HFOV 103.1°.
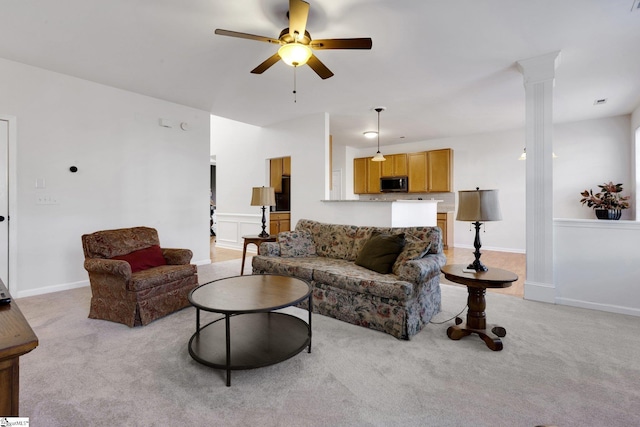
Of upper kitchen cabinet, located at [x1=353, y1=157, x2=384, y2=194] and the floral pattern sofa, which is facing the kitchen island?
the upper kitchen cabinet

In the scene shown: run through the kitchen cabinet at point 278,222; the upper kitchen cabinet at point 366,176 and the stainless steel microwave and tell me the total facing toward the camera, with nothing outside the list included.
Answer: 3

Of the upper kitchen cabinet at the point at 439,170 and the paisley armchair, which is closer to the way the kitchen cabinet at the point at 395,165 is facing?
the paisley armchair

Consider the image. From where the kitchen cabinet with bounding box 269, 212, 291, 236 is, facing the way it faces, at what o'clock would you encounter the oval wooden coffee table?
The oval wooden coffee table is roughly at 12 o'clock from the kitchen cabinet.

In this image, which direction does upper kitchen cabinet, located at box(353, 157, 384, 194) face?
toward the camera

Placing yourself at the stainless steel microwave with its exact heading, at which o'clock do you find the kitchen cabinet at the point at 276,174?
The kitchen cabinet is roughly at 2 o'clock from the stainless steel microwave.

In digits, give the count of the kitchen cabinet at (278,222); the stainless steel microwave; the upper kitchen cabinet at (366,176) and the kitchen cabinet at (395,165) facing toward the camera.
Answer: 4

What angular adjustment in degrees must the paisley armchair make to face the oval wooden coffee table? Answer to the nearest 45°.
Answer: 0° — it already faces it

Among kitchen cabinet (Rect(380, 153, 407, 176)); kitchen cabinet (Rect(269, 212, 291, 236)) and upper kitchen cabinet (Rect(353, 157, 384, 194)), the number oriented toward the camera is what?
3

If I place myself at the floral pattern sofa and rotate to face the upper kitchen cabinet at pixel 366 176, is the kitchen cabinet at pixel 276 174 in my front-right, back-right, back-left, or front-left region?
front-left

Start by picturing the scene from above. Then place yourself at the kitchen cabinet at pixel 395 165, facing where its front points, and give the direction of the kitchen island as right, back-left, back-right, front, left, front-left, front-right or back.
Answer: front

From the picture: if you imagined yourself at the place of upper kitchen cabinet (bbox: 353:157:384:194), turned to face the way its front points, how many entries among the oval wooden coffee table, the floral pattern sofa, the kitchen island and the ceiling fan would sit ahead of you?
4

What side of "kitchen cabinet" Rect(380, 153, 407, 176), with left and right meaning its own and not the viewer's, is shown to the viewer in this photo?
front

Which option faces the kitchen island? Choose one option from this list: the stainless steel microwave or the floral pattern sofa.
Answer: the stainless steel microwave

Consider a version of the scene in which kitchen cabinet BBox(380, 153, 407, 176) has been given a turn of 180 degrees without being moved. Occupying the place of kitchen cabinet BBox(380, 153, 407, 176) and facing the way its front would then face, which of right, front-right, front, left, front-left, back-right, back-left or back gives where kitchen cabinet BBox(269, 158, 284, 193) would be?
back-left

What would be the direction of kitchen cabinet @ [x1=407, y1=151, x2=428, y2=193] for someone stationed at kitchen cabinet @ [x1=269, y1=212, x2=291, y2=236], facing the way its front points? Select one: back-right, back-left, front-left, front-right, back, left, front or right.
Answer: left

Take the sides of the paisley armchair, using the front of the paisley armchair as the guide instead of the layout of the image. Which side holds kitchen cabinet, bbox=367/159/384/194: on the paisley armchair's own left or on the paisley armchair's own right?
on the paisley armchair's own left
